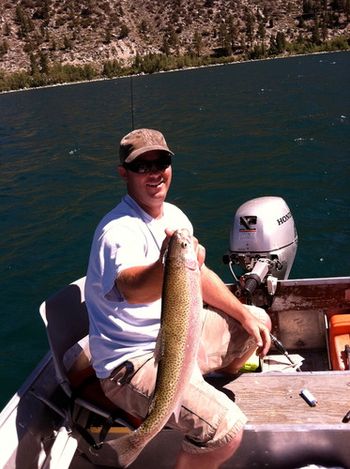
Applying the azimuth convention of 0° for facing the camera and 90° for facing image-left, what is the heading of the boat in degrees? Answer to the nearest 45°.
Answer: approximately 0°

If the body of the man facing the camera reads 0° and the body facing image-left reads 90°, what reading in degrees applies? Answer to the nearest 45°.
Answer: approximately 315°

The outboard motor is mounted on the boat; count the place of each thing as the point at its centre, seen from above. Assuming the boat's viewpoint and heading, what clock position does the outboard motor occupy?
The outboard motor is roughly at 7 o'clock from the boat.

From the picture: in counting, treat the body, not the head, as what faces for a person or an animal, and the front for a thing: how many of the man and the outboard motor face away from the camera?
0

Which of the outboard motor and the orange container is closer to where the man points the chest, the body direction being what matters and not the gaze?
the orange container

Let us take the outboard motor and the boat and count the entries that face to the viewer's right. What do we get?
0

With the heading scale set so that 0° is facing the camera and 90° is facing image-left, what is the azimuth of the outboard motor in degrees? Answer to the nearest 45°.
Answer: approximately 45°

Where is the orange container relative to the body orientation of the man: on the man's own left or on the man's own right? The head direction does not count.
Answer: on the man's own left

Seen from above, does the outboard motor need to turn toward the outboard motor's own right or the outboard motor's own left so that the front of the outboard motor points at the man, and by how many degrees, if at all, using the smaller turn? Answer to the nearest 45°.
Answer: approximately 45° to the outboard motor's own left
